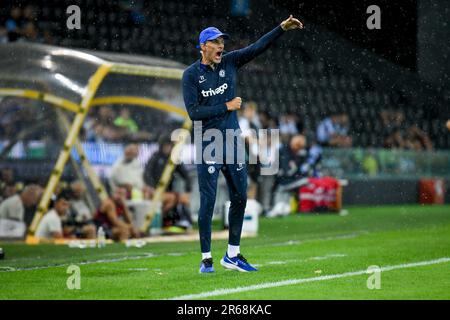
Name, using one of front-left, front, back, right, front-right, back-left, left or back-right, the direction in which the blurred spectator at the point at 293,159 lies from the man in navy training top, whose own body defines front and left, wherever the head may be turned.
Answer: back-left

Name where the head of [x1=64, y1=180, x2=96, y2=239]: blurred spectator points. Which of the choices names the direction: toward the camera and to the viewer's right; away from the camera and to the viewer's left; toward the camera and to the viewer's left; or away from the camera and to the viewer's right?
toward the camera and to the viewer's right

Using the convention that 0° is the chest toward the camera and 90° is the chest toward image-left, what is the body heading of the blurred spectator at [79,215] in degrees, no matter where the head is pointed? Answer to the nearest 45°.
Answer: approximately 315°

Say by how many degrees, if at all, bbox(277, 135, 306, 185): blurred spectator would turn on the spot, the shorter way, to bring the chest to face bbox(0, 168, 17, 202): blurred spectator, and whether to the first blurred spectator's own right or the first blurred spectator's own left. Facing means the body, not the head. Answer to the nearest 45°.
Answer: approximately 90° to the first blurred spectator's own right

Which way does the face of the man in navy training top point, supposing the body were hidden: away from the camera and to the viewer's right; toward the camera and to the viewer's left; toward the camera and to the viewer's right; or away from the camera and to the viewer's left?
toward the camera and to the viewer's right

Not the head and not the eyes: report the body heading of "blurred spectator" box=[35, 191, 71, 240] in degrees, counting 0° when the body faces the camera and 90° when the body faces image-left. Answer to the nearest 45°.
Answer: approximately 315°

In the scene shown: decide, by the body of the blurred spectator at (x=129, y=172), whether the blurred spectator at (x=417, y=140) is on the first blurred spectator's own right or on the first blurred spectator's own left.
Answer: on the first blurred spectator's own left
